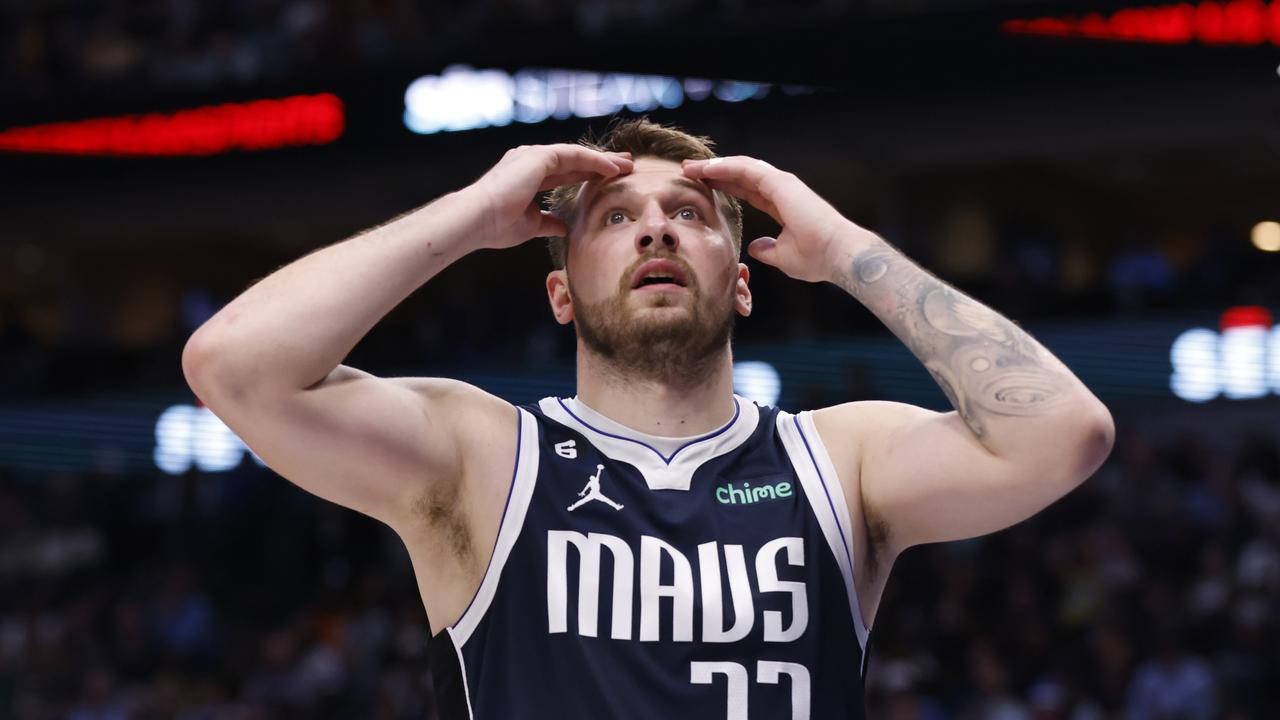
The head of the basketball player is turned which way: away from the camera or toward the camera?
toward the camera

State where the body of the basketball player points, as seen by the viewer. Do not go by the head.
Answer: toward the camera

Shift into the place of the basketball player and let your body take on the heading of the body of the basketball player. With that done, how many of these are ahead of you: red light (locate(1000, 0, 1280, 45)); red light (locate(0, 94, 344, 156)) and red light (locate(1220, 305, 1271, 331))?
0

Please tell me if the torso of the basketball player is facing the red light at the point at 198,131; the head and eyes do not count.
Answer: no

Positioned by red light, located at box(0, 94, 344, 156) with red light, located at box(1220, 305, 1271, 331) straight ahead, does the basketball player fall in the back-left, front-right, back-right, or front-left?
front-right

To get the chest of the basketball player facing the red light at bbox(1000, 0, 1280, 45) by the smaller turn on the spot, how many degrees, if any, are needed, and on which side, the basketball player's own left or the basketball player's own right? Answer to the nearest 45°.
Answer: approximately 135° to the basketball player's own left

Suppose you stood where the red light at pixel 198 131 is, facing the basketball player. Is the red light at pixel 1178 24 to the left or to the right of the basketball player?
left

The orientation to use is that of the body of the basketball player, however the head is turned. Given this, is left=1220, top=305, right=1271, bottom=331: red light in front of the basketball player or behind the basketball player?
behind
